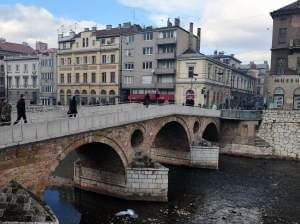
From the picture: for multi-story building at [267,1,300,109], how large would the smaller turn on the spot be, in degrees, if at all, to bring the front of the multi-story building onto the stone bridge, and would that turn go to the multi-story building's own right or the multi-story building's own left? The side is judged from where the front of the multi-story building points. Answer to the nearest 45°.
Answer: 0° — it already faces it

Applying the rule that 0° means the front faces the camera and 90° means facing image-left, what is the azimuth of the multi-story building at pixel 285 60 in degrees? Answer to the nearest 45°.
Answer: approximately 0°
